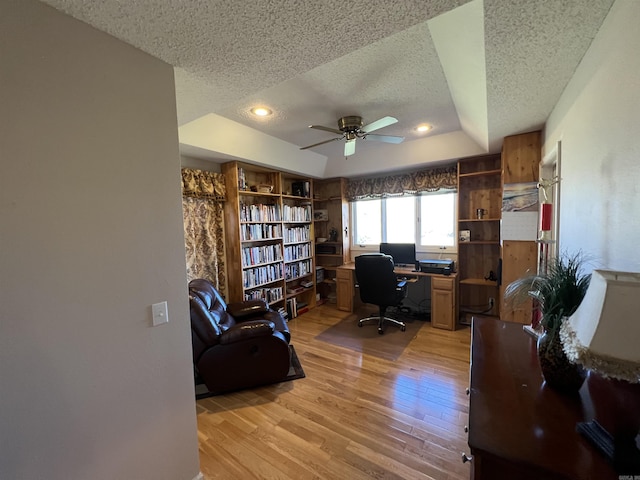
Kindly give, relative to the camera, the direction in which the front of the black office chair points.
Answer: facing away from the viewer and to the right of the viewer

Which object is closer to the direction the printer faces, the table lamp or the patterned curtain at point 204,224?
the table lamp

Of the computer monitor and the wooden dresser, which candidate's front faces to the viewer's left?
the wooden dresser

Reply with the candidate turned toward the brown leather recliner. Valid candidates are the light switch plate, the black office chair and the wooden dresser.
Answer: the wooden dresser

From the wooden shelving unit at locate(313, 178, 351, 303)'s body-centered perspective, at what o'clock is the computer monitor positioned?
The computer monitor is roughly at 10 o'clock from the wooden shelving unit.

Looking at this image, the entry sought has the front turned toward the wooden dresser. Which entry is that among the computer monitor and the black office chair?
the computer monitor

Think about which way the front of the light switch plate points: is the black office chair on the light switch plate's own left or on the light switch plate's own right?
on the light switch plate's own left

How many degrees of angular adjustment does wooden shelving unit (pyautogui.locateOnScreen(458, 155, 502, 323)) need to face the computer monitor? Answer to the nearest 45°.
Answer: approximately 45° to its right

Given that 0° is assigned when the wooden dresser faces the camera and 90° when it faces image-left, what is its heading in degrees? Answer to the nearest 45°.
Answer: approximately 90°

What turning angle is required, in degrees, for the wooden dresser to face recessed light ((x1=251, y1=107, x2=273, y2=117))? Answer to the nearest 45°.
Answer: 0° — it already faces it

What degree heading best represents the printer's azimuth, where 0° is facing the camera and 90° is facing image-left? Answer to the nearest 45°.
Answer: approximately 0°
